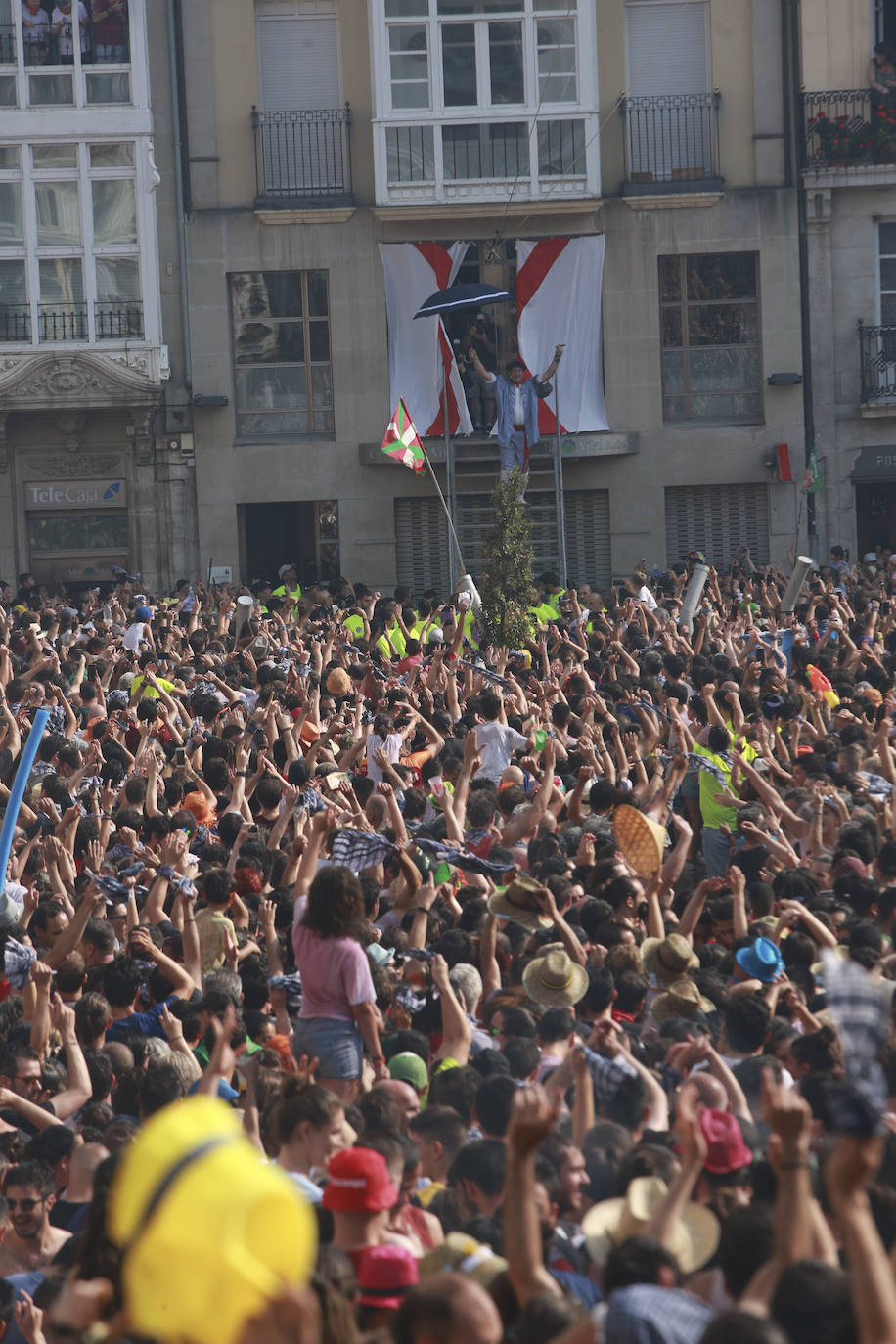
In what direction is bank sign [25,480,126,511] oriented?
toward the camera

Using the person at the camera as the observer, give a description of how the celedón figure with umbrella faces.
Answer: facing the viewer

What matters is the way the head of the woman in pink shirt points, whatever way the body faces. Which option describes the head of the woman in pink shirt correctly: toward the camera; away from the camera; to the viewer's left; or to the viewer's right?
away from the camera

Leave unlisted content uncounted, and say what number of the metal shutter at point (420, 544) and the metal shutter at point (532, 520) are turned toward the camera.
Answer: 2

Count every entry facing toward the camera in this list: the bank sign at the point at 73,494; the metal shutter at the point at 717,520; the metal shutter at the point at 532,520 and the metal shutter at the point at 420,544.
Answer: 4

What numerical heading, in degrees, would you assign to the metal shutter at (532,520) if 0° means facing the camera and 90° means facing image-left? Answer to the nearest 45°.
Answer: approximately 0°

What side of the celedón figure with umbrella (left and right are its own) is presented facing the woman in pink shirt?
front

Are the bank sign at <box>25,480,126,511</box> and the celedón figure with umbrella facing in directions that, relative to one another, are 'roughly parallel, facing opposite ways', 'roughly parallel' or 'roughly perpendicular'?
roughly parallel

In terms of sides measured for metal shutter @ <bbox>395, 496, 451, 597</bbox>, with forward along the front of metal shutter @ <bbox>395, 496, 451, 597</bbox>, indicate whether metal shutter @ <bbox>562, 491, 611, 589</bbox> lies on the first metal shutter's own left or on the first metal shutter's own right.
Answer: on the first metal shutter's own left

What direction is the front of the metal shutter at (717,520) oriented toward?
toward the camera

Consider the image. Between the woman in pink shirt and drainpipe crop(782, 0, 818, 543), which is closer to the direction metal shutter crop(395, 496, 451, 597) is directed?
the woman in pink shirt

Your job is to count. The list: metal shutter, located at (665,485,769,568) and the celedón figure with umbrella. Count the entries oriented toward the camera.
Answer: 2
